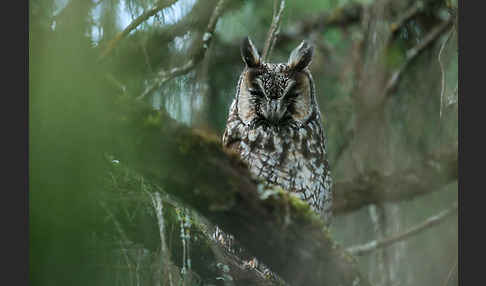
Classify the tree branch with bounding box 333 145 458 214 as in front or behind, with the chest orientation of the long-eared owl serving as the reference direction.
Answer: behind

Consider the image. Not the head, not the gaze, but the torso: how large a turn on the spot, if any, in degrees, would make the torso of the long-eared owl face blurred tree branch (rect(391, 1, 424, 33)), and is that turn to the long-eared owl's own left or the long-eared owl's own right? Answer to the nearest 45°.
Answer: approximately 135° to the long-eared owl's own left

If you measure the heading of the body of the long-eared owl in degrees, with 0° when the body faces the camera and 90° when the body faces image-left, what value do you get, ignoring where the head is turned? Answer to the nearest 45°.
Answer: approximately 0°

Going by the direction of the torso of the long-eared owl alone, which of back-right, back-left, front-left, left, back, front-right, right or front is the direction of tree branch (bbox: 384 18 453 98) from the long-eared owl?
back-left
